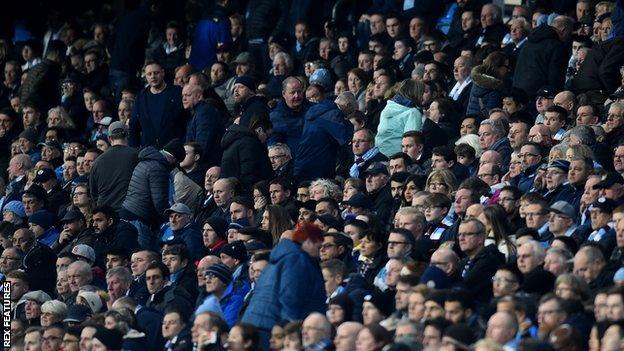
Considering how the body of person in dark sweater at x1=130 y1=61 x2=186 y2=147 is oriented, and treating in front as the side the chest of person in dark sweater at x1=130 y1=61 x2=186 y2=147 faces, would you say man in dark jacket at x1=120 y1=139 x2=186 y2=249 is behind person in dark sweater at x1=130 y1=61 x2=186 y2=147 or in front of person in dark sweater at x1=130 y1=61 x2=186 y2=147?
in front

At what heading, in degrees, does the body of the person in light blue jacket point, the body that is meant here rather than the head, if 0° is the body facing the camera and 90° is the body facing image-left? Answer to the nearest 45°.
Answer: approximately 225°

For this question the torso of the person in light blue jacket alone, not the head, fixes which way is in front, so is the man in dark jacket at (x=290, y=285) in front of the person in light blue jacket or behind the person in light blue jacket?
behind

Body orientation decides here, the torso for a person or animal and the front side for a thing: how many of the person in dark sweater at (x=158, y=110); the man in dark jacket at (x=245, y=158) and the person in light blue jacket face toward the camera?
1

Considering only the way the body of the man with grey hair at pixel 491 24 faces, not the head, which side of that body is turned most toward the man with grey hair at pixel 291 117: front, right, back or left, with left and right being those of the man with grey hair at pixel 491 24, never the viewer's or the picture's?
front

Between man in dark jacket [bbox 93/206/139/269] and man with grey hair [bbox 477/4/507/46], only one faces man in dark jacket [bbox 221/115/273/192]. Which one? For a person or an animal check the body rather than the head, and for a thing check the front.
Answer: the man with grey hair

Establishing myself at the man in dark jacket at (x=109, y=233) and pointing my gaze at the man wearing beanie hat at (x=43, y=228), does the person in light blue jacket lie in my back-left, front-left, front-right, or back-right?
back-right

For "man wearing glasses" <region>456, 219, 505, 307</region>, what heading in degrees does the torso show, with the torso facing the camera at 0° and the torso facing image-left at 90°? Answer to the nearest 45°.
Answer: approximately 45°

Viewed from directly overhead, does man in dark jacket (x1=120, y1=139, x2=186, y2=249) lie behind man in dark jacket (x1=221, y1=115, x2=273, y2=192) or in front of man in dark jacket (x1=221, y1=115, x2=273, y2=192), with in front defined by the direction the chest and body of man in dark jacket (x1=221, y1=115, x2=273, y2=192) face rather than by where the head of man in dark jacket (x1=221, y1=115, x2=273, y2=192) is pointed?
behind

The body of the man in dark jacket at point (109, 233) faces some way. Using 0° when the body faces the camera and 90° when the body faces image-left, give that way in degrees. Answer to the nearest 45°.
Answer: approximately 45°

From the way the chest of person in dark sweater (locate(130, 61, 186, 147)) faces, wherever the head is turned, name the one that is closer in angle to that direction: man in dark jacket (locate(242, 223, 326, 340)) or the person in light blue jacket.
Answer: the man in dark jacket
